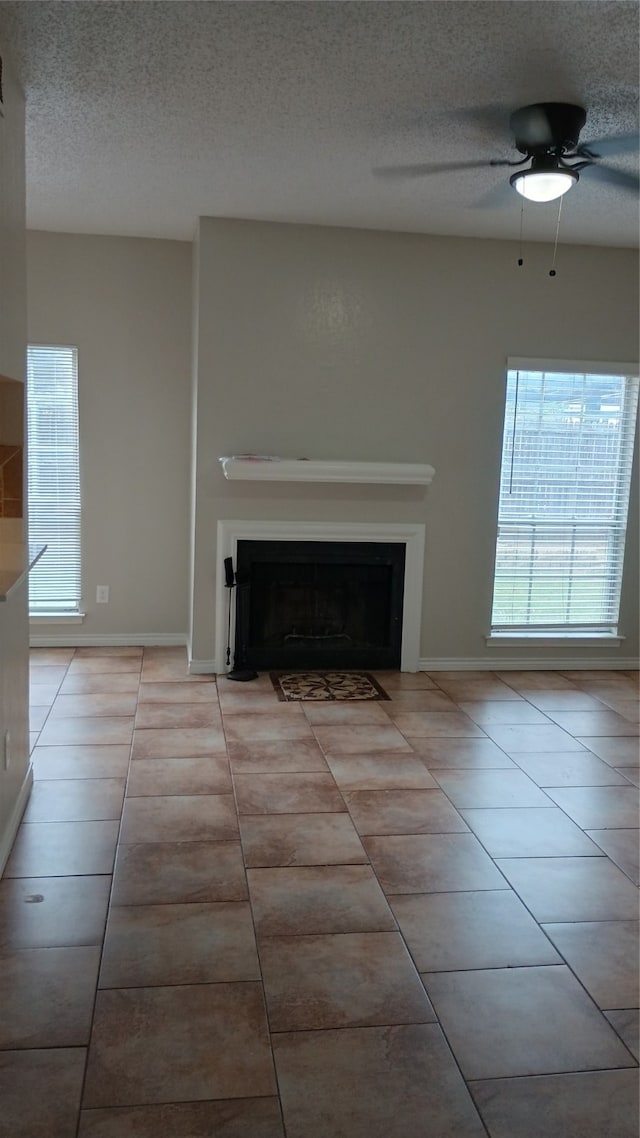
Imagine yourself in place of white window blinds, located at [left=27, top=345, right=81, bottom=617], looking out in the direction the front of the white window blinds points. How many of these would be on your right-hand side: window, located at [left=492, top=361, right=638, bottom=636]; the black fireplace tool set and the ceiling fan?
0

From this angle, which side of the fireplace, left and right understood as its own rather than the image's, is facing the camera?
front

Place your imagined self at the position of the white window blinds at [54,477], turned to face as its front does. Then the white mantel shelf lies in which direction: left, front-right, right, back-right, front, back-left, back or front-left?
front-left

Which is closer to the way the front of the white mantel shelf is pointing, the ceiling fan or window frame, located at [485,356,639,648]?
the ceiling fan

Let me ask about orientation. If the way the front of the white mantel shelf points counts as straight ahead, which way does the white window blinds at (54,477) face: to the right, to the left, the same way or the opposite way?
the same way

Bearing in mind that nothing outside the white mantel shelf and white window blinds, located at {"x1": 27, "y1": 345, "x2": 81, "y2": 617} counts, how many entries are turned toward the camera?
2

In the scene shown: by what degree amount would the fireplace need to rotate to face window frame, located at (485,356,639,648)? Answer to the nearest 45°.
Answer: approximately 90° to its left

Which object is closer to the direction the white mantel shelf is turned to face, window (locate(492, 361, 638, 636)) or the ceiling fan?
the ceiling fan

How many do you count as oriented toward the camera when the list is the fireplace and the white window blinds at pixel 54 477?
2

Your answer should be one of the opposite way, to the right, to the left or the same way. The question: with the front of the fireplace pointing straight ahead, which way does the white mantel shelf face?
the same way

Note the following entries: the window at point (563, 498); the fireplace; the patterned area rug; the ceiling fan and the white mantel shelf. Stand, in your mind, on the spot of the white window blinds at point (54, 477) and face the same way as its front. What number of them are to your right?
0

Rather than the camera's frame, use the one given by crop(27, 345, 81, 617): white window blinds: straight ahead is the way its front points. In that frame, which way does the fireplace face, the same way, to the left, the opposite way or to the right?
the same way

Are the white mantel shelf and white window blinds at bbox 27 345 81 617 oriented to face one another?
no
